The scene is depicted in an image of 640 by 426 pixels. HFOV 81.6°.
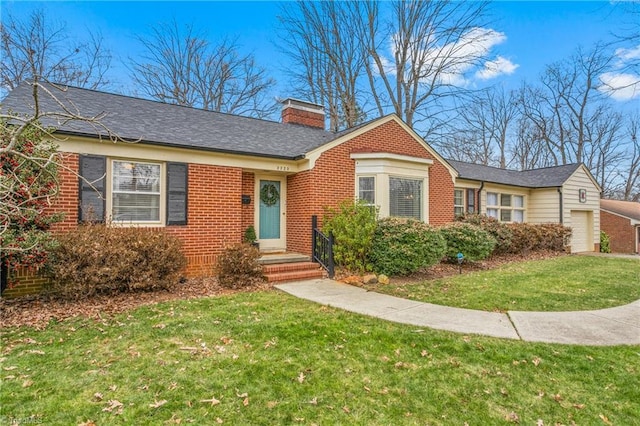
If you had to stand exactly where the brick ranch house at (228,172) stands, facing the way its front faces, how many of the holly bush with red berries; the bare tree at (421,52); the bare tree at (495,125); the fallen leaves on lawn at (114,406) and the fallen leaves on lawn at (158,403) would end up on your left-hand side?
2

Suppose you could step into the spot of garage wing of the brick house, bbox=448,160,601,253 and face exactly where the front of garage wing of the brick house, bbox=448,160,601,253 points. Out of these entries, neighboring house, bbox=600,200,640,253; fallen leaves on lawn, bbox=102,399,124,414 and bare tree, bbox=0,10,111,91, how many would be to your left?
1

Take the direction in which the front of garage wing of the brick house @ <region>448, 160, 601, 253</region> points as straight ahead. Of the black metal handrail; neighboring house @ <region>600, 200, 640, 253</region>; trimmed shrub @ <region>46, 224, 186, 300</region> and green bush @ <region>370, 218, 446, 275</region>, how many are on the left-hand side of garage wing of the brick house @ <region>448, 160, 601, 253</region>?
1

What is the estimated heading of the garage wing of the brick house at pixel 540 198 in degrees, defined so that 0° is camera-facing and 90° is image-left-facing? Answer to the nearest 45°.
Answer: approximately 315°

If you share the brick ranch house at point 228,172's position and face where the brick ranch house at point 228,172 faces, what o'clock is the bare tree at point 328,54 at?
The bare tree is roughly at 8 o'clock from the brick ranch house.

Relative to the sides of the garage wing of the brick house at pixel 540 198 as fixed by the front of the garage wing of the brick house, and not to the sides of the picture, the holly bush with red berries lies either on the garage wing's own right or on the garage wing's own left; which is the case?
on the garage wing's own right

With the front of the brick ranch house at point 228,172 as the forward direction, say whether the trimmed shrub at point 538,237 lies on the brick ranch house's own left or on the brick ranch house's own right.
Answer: on the brick ranch house's own left

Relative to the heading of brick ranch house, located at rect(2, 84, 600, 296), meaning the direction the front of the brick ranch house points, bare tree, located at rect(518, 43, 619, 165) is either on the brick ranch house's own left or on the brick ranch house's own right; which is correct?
on the brick ranch house's own left

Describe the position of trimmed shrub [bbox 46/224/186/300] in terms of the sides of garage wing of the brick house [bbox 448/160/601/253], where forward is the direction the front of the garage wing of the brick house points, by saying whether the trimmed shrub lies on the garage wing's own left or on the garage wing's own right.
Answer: on the garage wing's own right

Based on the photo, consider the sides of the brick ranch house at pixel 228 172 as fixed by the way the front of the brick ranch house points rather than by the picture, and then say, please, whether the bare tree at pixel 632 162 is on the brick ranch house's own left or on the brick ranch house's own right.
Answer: on the brick ranch house's own left

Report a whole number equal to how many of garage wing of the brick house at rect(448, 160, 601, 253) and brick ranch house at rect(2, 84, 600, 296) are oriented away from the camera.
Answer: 0
